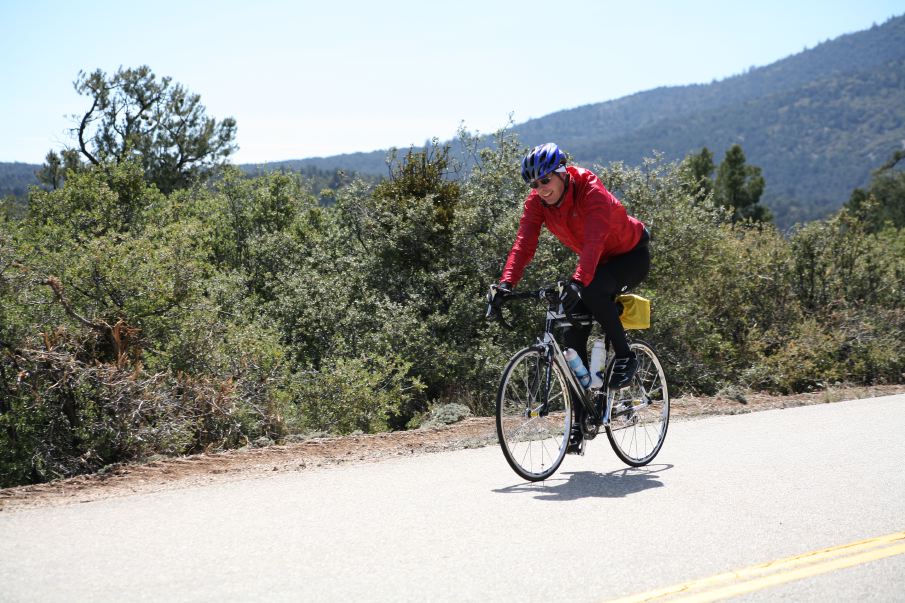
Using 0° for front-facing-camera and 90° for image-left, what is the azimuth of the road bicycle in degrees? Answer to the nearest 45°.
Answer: approximately 45°

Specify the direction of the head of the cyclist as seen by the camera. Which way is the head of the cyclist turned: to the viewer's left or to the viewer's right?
to the viewer's left

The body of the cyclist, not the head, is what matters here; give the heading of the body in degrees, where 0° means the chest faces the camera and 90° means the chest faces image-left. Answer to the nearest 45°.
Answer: approximately 45°
